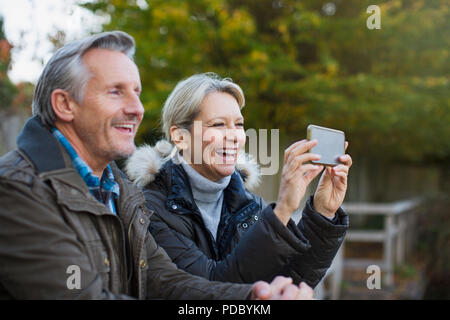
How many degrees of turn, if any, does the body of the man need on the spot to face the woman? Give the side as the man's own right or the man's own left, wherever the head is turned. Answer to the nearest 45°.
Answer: approximately 90° to the man's own left

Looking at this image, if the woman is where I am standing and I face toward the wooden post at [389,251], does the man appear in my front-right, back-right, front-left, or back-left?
back-left

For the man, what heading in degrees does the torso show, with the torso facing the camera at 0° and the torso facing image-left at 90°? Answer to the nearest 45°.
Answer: approximately 315°

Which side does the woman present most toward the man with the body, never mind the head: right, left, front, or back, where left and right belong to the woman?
right

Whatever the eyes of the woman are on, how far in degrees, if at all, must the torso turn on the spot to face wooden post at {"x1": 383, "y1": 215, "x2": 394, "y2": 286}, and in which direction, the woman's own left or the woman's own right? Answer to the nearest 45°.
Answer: approximately 135° to the woman's own left

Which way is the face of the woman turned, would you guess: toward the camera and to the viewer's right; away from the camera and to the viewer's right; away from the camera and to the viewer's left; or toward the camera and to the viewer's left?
toward the camera and to the viewer's right

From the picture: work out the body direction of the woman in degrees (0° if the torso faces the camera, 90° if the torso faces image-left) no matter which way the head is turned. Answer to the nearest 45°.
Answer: approximately 315°
